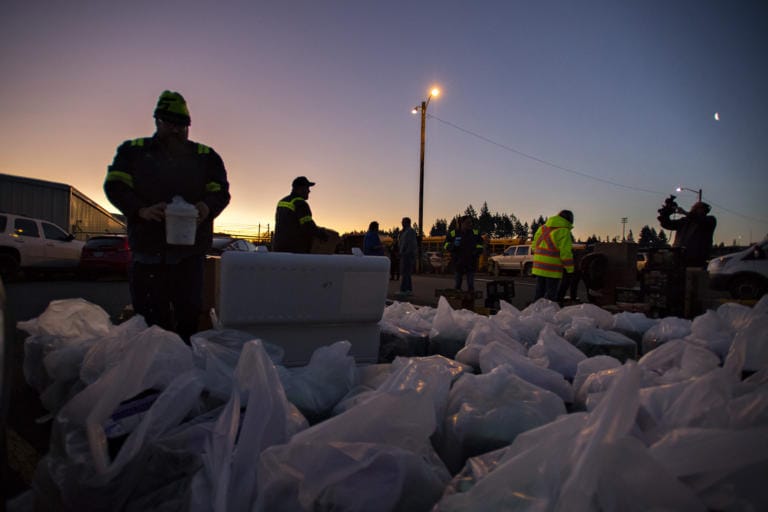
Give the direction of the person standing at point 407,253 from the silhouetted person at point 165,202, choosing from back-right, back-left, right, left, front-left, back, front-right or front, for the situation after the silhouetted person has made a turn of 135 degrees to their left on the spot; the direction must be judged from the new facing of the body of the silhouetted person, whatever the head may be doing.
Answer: front

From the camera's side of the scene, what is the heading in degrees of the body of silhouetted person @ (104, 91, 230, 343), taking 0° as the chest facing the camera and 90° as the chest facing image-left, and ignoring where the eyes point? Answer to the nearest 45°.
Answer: approximately 0°

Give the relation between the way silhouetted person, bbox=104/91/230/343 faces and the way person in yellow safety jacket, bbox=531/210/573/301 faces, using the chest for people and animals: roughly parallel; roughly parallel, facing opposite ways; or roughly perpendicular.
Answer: roughly perpendicular

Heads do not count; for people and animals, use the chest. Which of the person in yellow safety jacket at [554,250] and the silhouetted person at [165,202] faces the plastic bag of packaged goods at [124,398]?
the silhouetted person

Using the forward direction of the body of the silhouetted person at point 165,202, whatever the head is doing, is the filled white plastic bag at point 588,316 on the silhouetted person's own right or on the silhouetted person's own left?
on the silhouetted person's own left

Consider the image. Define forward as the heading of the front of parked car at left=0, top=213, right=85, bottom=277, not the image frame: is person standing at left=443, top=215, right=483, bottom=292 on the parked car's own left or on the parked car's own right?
on the parked car's own right
